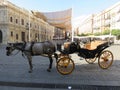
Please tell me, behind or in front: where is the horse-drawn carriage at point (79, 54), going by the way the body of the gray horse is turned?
behind

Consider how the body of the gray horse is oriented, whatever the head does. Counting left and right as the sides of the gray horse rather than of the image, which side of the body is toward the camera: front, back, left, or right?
left
